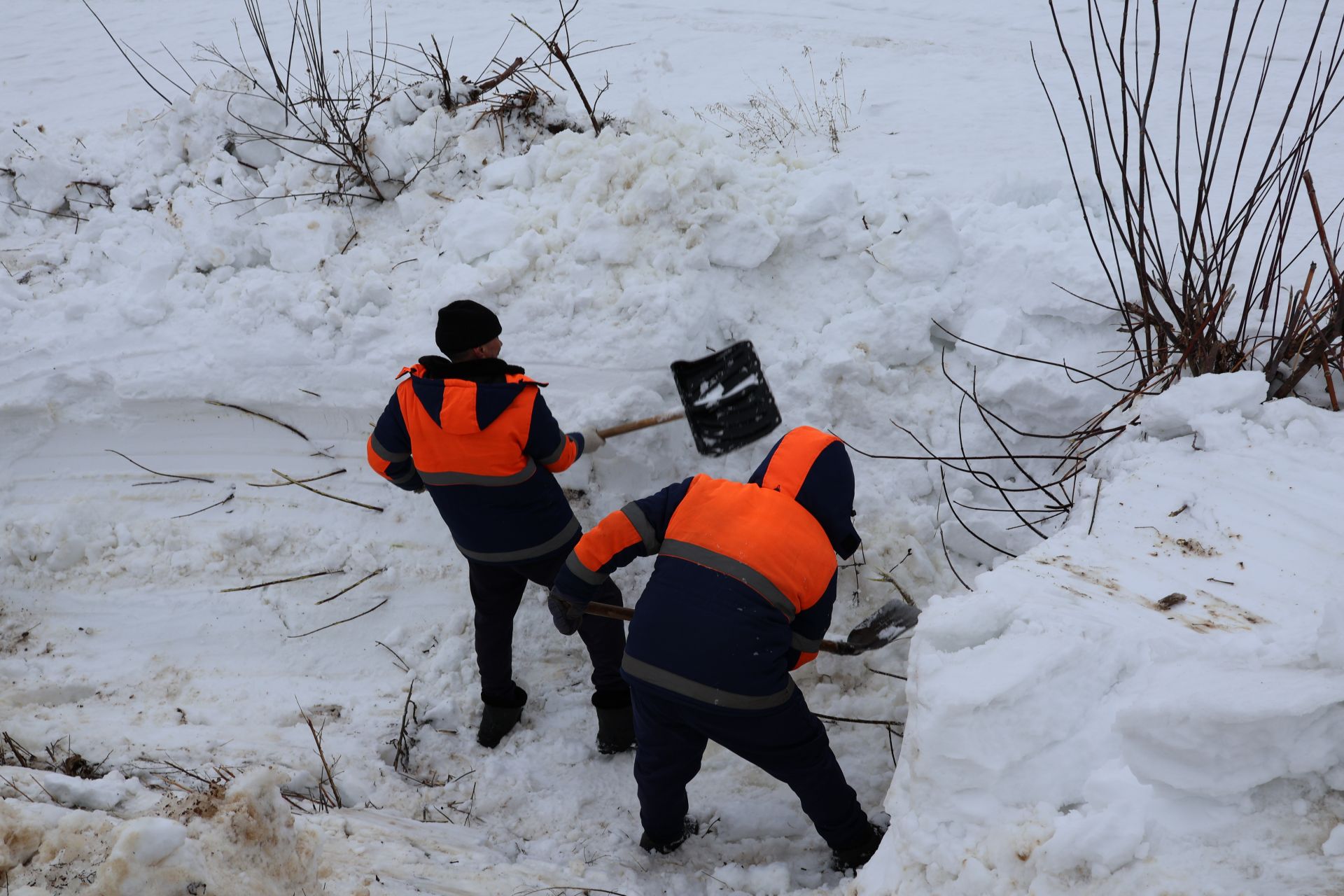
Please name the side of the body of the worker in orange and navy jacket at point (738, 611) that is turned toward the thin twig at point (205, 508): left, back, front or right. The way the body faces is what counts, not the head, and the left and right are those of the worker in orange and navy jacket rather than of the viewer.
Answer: left

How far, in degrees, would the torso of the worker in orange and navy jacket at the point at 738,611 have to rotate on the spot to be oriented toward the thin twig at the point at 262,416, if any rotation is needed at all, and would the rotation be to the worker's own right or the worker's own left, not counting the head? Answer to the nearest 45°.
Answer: approximately 90° to the worker's own left

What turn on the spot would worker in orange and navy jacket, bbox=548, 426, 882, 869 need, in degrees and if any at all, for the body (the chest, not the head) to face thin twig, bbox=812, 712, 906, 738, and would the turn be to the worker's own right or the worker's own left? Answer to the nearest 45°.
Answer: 0° — they already face it

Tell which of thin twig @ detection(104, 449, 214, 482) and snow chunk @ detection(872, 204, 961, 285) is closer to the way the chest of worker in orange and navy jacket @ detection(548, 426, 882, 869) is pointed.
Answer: the snow chunk

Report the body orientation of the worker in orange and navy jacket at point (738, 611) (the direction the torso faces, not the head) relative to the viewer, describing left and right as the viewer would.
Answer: facing away from the viewer and to the right of the viewer

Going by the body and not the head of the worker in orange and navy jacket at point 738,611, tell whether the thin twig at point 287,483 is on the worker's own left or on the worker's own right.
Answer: on the worker's own left

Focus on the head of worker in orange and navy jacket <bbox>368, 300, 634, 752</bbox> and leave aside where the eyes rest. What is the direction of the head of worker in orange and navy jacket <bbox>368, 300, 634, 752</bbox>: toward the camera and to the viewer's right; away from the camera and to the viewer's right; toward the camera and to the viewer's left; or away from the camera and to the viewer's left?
away from the camera and to the viewer's right

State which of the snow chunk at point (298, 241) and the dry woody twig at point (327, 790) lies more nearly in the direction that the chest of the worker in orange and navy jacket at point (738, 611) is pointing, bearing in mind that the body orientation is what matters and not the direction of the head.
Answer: the snow chunk

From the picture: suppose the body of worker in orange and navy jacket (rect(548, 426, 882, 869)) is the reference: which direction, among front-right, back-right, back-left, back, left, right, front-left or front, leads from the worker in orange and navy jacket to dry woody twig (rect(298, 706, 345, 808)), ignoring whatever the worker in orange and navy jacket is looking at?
back-left
